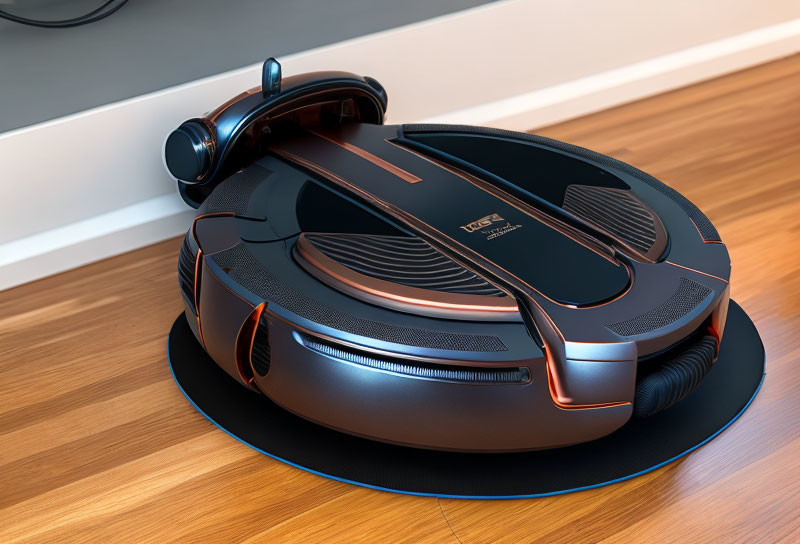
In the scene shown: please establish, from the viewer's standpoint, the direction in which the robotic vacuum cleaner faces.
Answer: facing the viewer and to the right of the viewer

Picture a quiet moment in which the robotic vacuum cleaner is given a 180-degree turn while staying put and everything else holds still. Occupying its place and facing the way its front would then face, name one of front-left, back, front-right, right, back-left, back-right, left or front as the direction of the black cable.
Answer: front
